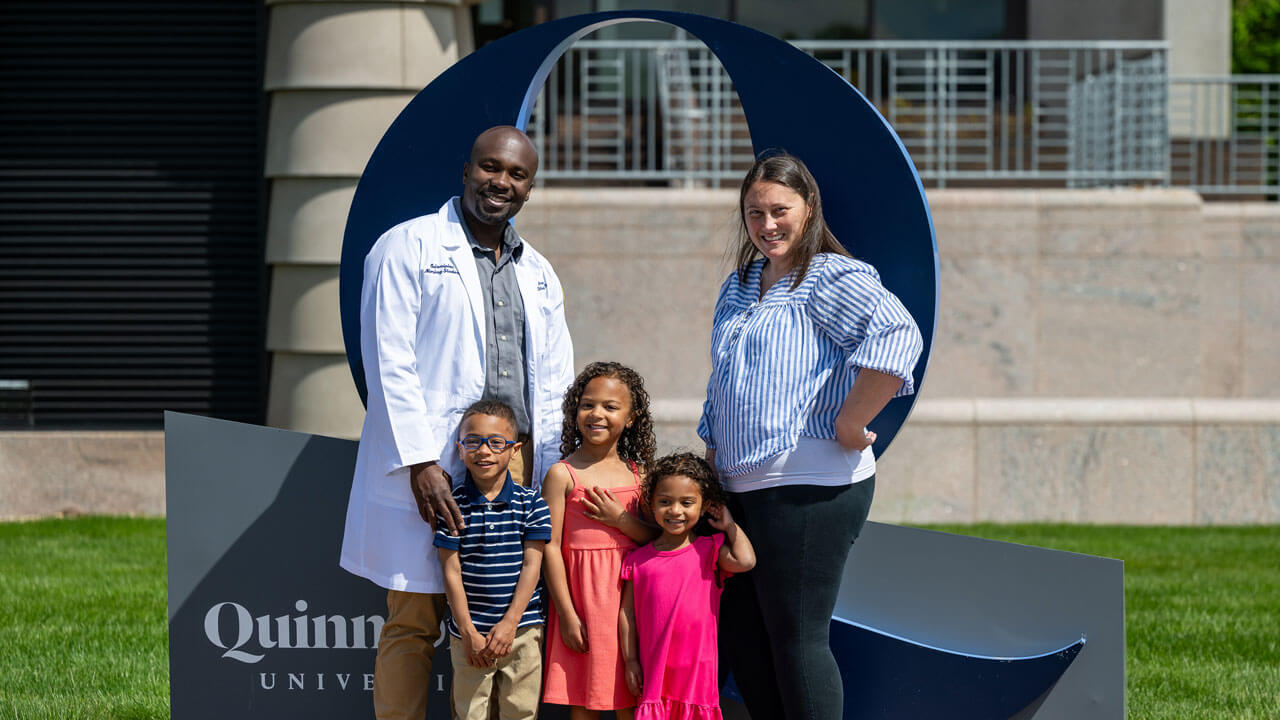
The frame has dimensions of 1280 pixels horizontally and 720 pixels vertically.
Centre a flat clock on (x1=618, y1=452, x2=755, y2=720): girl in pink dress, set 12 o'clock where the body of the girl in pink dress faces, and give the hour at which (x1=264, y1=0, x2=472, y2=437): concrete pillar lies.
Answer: The concrete pillar is roughly at 5 o'clock from the girl in pink dress.

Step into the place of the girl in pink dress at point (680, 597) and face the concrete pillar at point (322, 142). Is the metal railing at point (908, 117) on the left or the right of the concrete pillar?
right

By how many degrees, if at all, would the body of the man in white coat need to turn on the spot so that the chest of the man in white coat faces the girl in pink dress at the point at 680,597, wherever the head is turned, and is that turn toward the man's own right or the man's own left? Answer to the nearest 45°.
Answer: approximately 45° to the man's own left

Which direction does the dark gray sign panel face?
toward the camera

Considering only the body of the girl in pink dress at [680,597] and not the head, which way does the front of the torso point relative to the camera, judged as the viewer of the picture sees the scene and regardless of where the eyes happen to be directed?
toward the camera

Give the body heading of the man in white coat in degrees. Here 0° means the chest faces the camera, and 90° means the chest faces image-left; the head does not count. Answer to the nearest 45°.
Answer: approximately 315°

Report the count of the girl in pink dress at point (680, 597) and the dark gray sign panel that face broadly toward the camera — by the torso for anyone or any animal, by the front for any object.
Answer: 2
